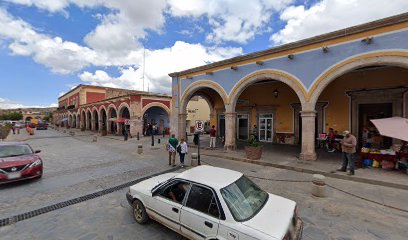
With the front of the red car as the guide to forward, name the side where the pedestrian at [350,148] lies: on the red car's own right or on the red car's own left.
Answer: on the red car's own left

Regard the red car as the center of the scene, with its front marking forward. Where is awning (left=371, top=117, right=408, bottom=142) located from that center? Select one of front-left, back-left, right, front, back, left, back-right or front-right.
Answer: front-left

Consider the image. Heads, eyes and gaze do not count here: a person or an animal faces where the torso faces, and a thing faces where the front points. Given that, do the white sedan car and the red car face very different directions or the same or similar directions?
very different directions

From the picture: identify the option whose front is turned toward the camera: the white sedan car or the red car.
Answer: the red car

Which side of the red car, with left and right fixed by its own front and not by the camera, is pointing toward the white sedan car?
front

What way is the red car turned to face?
toward the camera

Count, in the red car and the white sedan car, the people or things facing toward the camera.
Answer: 1

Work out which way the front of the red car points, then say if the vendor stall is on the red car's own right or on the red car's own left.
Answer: on the red car's own left
